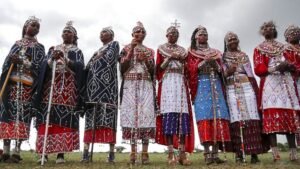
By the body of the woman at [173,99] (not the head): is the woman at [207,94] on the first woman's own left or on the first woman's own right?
on the first woman's own left

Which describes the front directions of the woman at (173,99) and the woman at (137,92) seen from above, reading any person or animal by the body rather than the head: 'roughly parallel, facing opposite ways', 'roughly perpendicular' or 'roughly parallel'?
roughly parallel

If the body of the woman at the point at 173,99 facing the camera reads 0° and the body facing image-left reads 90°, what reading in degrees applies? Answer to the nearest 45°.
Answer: approximately 0°

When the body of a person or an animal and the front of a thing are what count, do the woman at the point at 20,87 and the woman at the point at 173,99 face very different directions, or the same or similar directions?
same or similar directions

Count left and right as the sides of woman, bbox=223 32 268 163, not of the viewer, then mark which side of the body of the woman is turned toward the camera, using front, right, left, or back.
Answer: front

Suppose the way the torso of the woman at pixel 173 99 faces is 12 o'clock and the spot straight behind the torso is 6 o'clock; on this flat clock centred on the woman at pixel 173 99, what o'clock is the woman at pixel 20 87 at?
the woman at pixel 20 87 is roughly at 3 o'clock from the woman at pixel 173 99.

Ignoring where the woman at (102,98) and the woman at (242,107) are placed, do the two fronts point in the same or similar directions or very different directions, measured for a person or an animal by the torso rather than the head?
same or similar directions

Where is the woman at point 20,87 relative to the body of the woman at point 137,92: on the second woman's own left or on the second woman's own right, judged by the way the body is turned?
on the second woman's own right

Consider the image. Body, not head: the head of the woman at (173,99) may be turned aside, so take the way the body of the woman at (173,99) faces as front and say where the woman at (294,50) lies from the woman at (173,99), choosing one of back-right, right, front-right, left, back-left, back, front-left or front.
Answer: left

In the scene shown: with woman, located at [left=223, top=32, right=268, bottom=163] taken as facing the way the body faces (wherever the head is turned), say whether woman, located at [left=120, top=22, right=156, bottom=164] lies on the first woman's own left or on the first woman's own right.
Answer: on the first woman's own right

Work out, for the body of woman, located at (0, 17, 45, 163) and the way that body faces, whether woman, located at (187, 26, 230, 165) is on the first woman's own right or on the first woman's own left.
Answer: on the first woman's own left

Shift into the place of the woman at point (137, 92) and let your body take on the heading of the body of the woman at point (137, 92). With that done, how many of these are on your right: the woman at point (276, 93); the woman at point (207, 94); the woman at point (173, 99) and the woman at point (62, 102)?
1

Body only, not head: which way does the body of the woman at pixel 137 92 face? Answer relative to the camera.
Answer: toward the camera

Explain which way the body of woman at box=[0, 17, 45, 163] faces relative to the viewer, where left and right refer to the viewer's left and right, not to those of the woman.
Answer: facing the viewer

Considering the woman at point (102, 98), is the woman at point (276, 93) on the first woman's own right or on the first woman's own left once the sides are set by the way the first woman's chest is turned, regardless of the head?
on the first woman's own left

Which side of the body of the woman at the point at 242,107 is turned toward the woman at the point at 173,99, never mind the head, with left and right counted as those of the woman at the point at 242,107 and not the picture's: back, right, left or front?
right
